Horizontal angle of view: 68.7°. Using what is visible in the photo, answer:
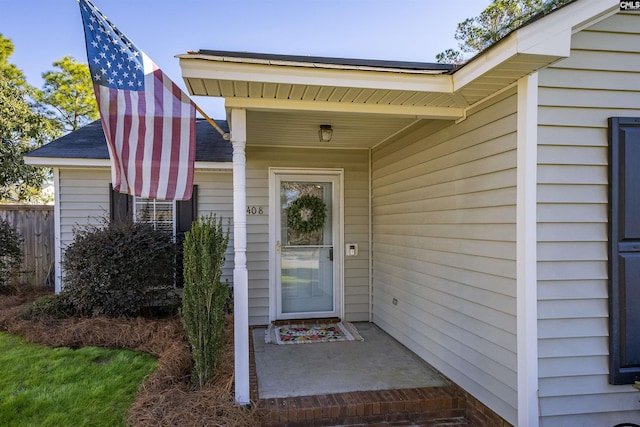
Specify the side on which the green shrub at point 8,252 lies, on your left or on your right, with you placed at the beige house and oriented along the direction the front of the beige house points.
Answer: on your right

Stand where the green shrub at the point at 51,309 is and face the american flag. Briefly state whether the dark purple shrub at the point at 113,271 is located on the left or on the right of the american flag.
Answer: left

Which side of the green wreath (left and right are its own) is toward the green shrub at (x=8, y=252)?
right

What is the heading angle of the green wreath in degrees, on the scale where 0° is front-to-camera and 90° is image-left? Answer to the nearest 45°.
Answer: approximately 0°

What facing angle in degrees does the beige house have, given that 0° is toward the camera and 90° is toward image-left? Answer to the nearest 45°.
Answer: approximately 0°

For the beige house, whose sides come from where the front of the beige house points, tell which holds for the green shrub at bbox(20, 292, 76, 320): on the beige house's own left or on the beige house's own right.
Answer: on the beige house's own right

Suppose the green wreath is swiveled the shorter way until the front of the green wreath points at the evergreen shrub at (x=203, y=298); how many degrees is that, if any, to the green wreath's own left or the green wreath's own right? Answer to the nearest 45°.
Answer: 0° — it already faces it
